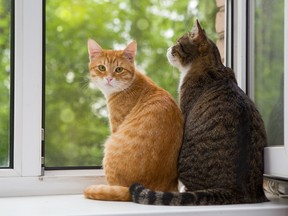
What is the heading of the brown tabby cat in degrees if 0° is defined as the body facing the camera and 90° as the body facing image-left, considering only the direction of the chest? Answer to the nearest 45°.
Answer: approximately 135°
